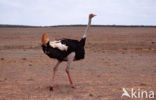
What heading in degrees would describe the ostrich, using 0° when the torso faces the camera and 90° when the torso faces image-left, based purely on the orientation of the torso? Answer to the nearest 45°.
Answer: approximately 270°
